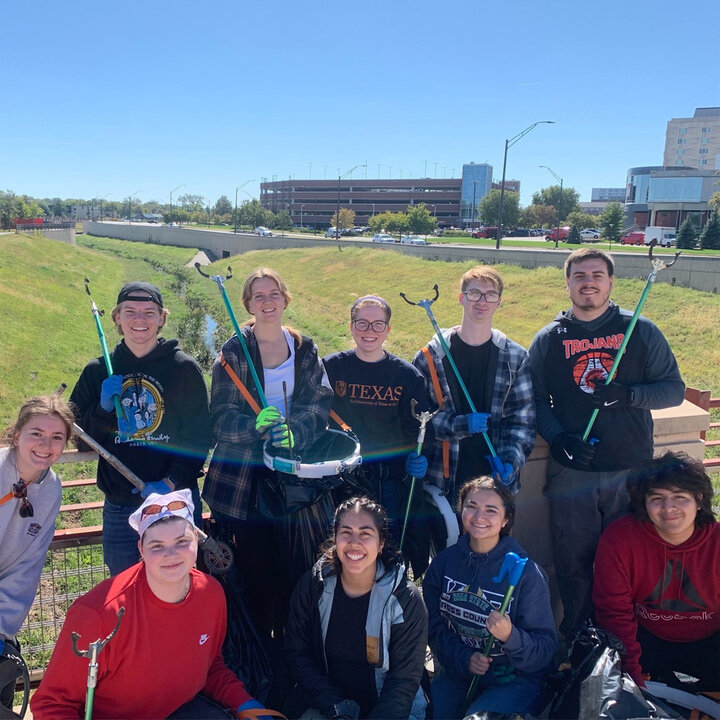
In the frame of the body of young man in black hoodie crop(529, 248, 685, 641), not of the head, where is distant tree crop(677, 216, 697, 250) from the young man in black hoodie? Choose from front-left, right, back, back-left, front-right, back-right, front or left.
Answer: back

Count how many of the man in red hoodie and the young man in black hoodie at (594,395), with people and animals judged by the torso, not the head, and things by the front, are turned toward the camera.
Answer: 2

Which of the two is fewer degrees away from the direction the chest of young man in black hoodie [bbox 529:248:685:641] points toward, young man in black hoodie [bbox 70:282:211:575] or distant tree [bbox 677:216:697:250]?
the young man in black hoodie

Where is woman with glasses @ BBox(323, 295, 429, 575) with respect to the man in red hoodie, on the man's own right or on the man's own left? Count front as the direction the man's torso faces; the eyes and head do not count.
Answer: on the man's own right

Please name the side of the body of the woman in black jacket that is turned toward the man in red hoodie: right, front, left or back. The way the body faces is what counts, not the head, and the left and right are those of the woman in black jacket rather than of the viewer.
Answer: left

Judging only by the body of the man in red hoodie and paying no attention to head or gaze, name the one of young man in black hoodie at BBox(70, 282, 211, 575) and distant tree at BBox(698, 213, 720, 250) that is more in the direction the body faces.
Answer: the young man in black hoodie

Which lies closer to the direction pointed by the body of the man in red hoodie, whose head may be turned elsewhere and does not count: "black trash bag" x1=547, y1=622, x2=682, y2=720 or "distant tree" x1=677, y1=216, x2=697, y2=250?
the black trash bag

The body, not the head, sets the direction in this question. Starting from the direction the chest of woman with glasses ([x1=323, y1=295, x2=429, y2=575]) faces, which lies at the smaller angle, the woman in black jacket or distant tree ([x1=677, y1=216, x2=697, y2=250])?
the woman in black jacket
